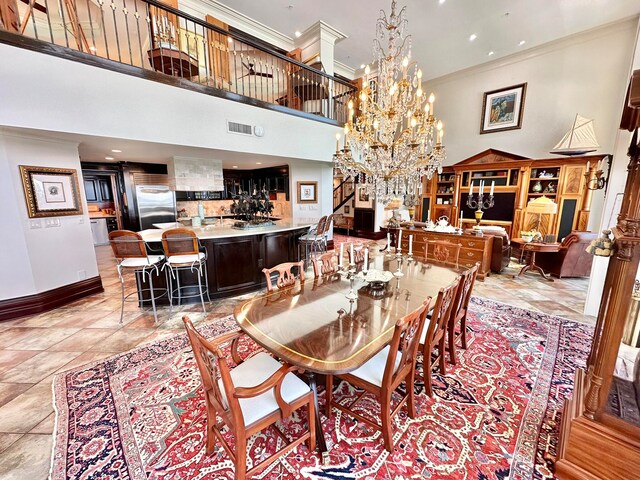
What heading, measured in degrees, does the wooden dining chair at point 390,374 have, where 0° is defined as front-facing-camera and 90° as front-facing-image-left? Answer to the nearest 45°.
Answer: approximately 135°

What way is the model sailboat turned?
to the viewer's left

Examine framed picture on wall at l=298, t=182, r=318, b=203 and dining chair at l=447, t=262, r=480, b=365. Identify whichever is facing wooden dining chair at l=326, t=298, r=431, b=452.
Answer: the framed picture on wall

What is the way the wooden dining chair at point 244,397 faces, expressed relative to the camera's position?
facing away from the viewer and to the right of the viewer

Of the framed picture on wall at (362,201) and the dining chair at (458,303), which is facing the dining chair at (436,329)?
the framed picture on wall

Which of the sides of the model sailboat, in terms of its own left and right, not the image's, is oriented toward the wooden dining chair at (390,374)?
left

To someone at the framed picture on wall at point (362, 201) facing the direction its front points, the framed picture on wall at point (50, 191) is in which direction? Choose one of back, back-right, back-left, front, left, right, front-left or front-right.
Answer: front-right

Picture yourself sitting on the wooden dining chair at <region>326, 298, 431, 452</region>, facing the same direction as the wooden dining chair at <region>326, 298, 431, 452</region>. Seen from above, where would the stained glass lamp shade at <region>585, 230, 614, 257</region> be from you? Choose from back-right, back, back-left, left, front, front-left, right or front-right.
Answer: back-right
